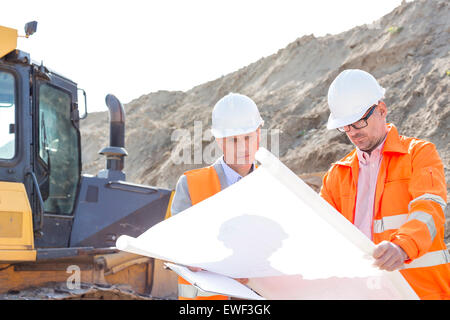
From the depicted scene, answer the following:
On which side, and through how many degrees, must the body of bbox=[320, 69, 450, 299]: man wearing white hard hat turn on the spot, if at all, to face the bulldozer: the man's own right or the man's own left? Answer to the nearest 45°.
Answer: approximately 90° to the man's own right

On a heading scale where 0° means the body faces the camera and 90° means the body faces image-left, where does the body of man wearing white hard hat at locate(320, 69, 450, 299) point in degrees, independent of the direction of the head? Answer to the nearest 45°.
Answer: approximately 45°

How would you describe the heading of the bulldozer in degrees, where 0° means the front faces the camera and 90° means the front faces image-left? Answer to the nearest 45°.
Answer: approximately 270°

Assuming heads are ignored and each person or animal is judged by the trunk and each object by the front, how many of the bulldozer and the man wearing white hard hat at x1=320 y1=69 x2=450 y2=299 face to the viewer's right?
1
